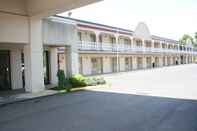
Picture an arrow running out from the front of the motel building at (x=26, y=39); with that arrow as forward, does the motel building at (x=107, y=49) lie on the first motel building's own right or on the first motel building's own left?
on the first motel building's own left

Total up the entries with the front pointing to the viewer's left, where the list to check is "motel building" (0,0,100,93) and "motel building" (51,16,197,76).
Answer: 0

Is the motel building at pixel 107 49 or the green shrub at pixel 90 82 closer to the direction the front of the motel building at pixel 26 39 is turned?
the green shrub

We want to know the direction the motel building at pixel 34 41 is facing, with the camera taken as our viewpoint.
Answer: facing the viewer and to the right of the viewer

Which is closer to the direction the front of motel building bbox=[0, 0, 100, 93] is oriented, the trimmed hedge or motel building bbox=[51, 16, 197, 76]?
the trimmed hedge
